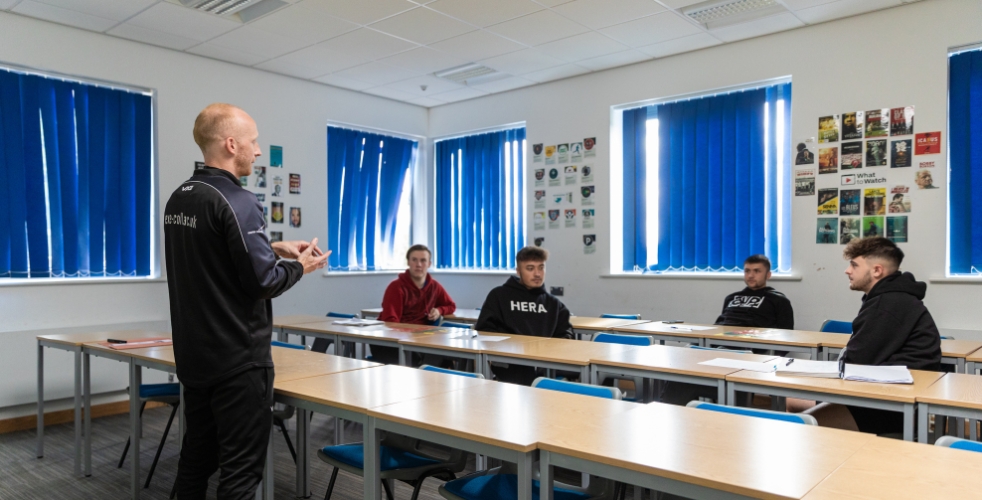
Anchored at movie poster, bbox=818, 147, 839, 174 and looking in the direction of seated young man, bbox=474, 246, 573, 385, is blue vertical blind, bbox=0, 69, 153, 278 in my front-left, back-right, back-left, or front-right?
front-right

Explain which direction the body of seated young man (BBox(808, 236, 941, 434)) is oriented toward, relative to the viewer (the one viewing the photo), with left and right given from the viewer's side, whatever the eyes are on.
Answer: facing to the left of the viewer

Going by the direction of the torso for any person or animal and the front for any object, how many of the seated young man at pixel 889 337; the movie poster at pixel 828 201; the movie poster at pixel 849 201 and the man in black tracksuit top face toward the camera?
2

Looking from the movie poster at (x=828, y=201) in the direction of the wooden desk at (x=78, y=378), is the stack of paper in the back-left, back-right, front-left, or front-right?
front-left

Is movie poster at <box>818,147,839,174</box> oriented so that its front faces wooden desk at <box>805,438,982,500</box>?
yes

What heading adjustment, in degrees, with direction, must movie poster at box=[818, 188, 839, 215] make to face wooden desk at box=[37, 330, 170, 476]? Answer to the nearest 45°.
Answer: approximately 45° to its right

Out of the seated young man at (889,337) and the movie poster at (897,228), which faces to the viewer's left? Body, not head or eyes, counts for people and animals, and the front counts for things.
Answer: the seated young man

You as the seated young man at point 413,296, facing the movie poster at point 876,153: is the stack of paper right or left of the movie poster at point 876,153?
right

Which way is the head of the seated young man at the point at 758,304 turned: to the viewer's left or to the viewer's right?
to the viewer's left

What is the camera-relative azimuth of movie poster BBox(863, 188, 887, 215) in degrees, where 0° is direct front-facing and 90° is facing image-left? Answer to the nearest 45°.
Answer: approximately 0°

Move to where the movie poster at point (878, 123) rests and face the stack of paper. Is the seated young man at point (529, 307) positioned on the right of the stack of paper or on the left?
right

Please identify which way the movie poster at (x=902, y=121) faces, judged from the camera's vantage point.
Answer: facing the viewer

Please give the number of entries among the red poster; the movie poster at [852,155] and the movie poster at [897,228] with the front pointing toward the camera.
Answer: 3
